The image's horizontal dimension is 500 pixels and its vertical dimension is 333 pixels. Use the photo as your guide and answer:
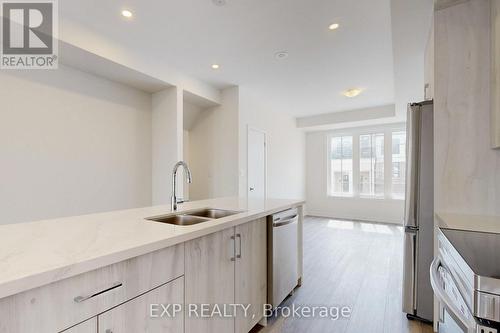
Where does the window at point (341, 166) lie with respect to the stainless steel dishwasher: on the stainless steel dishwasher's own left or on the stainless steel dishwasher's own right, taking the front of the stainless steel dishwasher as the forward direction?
on the stainless steel dishwasher's own left

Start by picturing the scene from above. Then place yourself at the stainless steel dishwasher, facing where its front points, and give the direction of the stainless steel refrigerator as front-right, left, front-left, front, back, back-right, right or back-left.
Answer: front-left

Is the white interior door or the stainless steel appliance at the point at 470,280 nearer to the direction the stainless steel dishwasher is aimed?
the stainless steel appliance

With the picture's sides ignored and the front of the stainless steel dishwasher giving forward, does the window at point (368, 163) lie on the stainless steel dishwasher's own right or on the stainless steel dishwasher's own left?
on the stainless steel dishwasher's own left

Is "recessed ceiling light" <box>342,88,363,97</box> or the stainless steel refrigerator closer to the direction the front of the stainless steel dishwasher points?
the stainless steel refrigerator

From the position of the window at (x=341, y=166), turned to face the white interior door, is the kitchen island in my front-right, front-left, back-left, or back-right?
front-left

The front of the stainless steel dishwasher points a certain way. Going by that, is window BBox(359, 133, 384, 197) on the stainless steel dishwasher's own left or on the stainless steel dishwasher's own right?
on the stainless steel dishwasher's own left

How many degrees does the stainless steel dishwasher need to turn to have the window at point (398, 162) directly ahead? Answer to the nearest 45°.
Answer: approximately 90° to its left

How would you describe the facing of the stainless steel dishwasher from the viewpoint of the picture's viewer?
facing the viewer and to the right of the viewer
